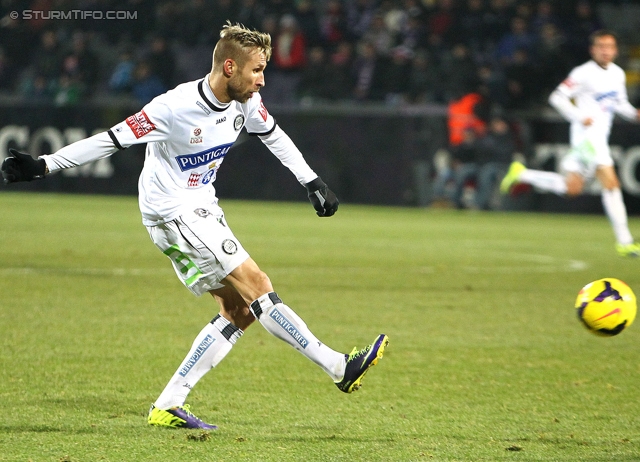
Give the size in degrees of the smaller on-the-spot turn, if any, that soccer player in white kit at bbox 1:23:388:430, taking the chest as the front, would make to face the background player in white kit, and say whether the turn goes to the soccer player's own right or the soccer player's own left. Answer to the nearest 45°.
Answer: approximately 90° to the soccer player's own left

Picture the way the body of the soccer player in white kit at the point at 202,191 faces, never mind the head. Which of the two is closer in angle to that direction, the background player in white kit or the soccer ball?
the soccer ball

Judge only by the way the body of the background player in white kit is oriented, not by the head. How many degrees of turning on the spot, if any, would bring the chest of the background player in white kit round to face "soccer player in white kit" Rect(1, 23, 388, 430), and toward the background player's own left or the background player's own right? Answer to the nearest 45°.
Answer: approximately 45° to the background player's own right

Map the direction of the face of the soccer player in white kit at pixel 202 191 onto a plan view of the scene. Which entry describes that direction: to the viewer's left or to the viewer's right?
to the viewer's right

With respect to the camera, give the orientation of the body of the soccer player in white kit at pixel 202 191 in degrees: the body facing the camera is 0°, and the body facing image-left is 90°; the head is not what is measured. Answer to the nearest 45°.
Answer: approximately 315°

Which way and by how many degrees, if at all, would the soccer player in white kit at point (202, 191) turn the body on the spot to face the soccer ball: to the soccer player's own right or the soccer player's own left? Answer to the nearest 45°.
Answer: approximately 45° to the soccer player's own left
